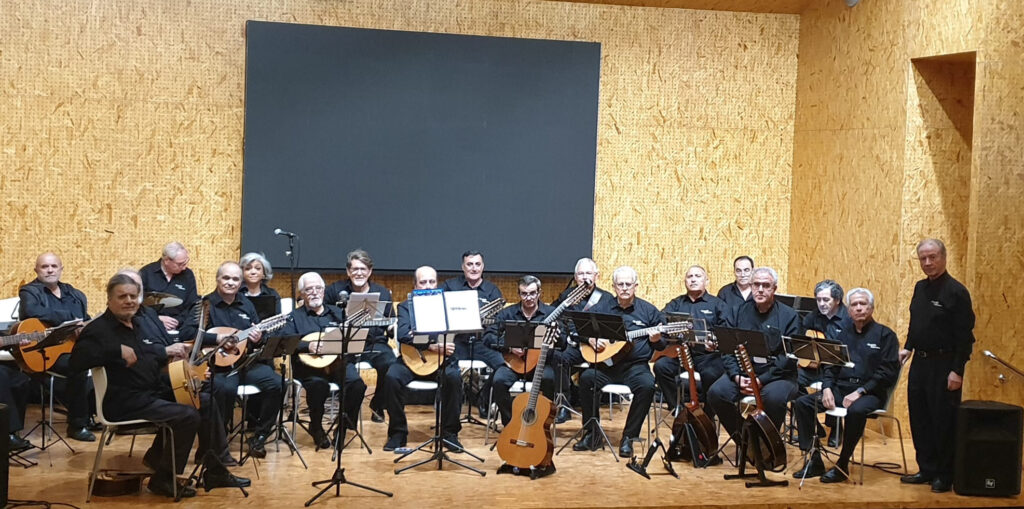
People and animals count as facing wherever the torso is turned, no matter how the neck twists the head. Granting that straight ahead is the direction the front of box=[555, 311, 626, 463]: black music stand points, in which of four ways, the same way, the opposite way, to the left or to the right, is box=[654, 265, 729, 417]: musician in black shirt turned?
the opposite way

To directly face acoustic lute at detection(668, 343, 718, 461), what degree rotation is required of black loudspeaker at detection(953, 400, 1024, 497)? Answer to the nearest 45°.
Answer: approximately 90° to its right

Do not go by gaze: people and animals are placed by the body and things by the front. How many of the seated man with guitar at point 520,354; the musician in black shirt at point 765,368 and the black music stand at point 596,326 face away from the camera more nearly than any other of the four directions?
1

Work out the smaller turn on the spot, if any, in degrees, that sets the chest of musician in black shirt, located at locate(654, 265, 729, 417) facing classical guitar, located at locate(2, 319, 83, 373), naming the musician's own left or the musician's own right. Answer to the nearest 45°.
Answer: approximately 90° to the musician's own right

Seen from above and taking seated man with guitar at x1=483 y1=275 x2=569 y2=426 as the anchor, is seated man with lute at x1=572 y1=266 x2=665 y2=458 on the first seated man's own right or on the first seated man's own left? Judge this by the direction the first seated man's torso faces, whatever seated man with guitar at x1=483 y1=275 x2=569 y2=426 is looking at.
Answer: on the first seated man's own left

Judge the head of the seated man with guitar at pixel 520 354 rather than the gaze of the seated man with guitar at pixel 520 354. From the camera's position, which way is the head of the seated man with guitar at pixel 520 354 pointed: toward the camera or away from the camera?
toward the camera

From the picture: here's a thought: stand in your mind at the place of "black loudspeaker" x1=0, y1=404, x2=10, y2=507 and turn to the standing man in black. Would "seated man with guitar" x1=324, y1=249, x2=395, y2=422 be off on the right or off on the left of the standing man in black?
left

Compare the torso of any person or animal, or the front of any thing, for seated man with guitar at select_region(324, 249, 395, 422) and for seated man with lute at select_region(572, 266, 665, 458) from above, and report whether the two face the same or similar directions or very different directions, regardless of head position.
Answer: same or similar directions

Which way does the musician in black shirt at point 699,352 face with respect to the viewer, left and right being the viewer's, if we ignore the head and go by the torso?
facing the viewer

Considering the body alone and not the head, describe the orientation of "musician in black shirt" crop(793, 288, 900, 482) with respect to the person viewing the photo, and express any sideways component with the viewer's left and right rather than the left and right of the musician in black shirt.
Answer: facing the viewer and to the left of the viewer

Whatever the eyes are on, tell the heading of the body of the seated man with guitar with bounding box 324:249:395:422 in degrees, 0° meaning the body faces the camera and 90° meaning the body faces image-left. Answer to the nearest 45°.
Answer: approximately 0°

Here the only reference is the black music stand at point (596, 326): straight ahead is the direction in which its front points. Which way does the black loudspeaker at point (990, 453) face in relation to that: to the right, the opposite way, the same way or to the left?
the opposite way

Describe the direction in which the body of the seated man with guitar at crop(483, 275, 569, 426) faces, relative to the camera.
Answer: toward the camera

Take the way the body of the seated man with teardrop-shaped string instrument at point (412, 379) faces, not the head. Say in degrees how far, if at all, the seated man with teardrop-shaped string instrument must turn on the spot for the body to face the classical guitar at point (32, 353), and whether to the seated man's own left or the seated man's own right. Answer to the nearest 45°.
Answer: approximately 90° to the seated man's own right

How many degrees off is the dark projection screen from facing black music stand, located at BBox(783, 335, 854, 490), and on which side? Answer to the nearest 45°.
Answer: approximately 45° to its left

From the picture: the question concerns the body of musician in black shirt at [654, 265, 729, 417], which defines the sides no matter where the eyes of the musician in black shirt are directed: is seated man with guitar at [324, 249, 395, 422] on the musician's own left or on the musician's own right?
on the musician's own right
